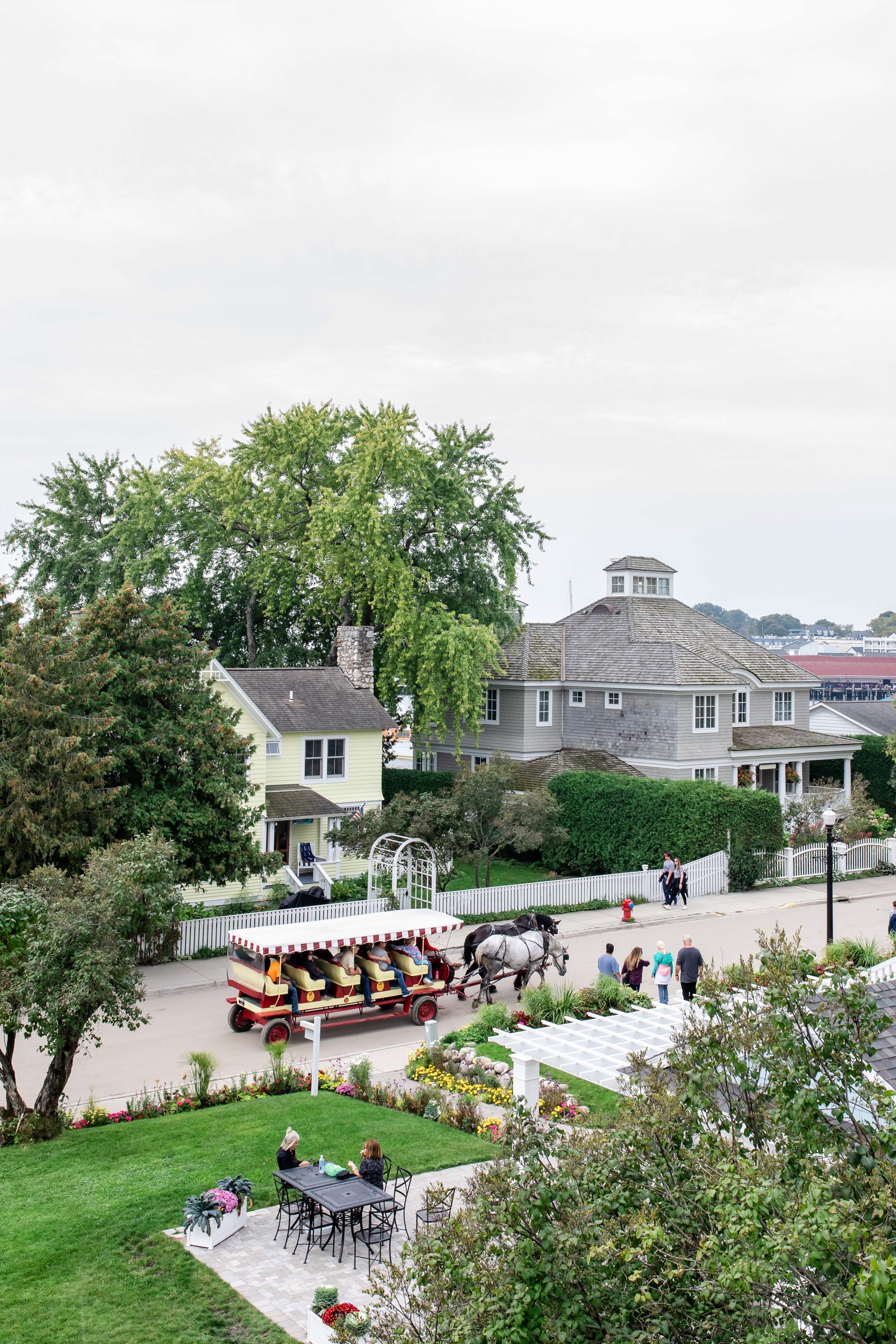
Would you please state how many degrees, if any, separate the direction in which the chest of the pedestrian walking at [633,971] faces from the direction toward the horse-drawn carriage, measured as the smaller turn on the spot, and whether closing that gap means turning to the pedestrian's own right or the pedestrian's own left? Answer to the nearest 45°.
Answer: approximately 135° to the pedestrian's own left

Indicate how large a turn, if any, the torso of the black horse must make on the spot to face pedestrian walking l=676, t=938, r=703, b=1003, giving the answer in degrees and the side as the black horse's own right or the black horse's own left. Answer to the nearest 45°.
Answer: approximately 45° to the black horse's own right

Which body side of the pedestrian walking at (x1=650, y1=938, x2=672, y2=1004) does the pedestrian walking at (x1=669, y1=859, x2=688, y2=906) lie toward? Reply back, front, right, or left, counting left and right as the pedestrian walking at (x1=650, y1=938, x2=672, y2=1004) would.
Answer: front

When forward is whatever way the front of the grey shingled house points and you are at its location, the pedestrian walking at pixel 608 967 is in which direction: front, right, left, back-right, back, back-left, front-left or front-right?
front-right

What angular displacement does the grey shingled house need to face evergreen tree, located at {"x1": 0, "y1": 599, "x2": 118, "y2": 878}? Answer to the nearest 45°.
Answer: approximately 90° to its right

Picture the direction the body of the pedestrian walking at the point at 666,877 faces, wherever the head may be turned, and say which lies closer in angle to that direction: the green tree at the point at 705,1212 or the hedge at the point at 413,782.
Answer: the green tree

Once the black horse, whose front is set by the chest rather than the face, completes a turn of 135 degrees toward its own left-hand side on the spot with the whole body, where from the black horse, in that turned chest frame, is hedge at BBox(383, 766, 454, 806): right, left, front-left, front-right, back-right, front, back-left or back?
front-right

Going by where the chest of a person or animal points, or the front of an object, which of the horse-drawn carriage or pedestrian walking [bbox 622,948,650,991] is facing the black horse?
the horse-drawn carriage

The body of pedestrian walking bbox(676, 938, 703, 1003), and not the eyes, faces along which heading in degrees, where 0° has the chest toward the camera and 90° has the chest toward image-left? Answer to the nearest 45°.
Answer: approximately 180°

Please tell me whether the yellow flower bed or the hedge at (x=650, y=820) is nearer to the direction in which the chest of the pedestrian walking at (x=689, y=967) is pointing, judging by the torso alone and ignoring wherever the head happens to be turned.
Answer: the hedge

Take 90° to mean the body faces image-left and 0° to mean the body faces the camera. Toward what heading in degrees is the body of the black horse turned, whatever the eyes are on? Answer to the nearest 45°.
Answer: approximately 270°

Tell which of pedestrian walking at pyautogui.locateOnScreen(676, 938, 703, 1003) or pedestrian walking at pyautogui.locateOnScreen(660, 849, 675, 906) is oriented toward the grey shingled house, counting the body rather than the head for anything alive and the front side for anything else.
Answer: pedestrian walking at pyautogui.locateOnScreen(676, 938, 703, 1003)

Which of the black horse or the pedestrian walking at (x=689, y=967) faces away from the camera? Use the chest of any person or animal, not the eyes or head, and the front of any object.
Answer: the pedestrian walking

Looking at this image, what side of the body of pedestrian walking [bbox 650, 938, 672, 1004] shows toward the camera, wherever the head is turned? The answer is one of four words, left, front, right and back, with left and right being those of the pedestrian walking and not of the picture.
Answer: back
